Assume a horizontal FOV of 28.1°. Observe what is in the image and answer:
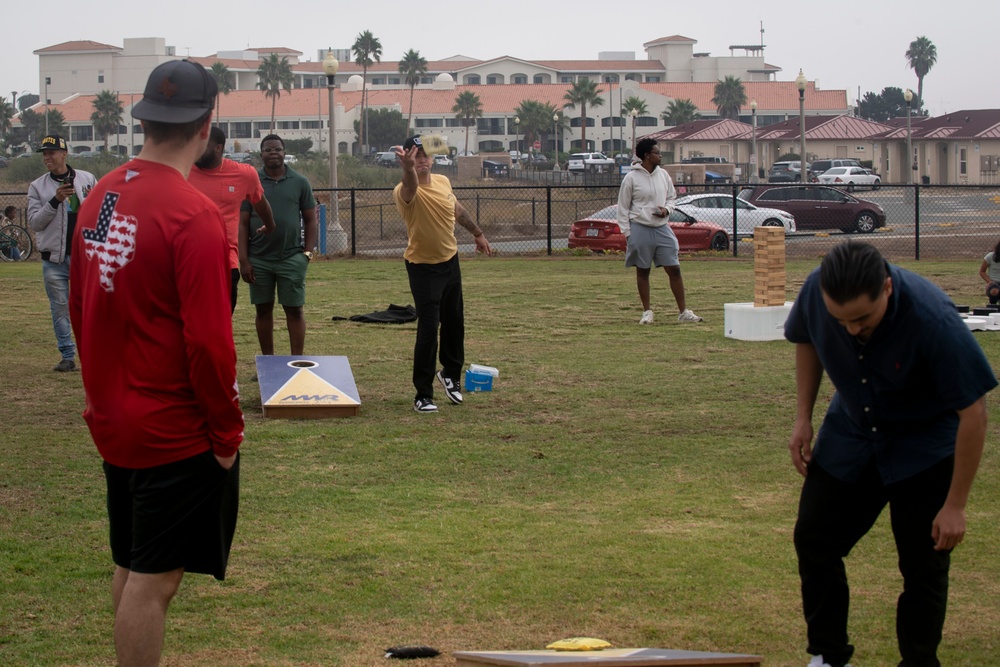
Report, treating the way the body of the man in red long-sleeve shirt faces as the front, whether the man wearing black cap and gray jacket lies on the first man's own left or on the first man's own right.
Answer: on the first man's own left

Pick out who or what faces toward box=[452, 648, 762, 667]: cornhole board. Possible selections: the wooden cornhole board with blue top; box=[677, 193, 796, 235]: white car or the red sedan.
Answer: the wooden cornhole board with blue top

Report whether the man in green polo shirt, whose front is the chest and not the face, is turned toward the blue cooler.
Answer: no

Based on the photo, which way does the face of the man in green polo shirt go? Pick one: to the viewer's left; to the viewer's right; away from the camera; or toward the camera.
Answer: toward the camera

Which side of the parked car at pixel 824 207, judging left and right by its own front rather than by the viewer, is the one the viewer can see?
right

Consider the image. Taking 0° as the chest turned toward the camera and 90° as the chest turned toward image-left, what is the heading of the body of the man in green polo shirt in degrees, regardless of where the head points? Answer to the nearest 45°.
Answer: approximately 0°

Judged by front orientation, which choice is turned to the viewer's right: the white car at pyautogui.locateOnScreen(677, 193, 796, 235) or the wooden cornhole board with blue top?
the white car

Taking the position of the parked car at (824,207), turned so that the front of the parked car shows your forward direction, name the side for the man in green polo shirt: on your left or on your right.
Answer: on your right

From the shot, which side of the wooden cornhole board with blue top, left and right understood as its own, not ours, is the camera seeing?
front

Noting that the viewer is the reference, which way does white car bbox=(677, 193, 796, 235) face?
facing to the right of the viewer

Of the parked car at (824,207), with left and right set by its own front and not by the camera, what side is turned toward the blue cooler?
right

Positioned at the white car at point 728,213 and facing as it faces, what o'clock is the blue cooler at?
The blue cooler is roughly at 3 o'clock from the white car.

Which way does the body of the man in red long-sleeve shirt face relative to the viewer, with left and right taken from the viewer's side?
facing away from the viewer and to the right of the viewer

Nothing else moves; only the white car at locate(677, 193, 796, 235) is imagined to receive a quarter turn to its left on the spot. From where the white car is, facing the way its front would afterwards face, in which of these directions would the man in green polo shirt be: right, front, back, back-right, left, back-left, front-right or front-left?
back

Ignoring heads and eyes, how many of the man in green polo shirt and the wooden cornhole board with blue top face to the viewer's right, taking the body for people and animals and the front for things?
0

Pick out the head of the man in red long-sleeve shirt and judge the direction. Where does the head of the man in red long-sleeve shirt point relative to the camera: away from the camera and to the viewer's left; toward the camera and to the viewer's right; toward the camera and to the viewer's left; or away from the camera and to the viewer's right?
away from the camera and to the viewer's right
